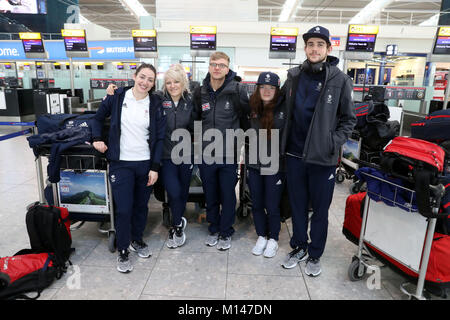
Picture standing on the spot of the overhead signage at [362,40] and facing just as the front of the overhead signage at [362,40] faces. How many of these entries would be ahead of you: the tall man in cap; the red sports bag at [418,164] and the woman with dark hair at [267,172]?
3

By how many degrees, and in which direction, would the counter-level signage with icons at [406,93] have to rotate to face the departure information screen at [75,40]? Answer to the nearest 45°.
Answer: approximately 45° to its right

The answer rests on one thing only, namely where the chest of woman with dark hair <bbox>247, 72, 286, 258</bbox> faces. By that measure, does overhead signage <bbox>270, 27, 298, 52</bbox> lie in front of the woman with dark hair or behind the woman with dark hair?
behind

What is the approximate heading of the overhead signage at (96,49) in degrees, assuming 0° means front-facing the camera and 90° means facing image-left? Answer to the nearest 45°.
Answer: approximately 0°

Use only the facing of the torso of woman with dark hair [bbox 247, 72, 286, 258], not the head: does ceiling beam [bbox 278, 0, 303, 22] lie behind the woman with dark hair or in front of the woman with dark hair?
behind

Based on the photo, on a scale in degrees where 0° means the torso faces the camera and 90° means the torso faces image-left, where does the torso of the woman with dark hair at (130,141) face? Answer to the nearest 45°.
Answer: approximately 0°
